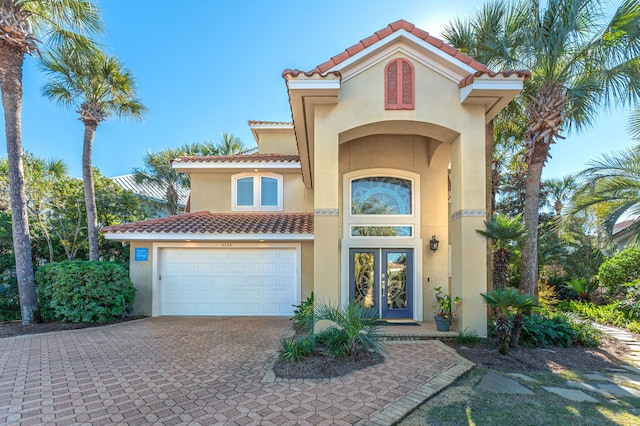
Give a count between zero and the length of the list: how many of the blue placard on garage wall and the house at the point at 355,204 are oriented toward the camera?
2

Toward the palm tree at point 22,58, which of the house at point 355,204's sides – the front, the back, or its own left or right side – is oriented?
right

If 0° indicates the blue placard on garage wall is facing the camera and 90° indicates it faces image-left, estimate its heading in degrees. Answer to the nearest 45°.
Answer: approximately 0°

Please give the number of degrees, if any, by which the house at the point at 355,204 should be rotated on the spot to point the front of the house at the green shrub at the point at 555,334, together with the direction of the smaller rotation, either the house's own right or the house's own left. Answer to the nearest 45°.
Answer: approximately 45° to the house's own left

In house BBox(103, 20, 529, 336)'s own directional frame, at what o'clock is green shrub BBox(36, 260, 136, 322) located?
The green shrub is roughly at 3 o'clock from the house.

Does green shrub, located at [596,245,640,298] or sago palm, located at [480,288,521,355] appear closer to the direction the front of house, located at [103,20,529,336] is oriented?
the sago palm

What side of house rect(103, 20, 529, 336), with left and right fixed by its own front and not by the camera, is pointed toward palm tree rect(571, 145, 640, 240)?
left

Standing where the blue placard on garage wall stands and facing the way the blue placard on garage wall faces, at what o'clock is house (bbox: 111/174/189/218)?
The house is roughly at 6 o'clock from the blue placard on garage wall.

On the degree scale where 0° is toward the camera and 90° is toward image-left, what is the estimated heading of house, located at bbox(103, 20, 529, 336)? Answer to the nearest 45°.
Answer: approximately 0°

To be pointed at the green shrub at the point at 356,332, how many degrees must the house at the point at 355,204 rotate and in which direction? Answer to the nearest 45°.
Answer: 0° — it already faces it
